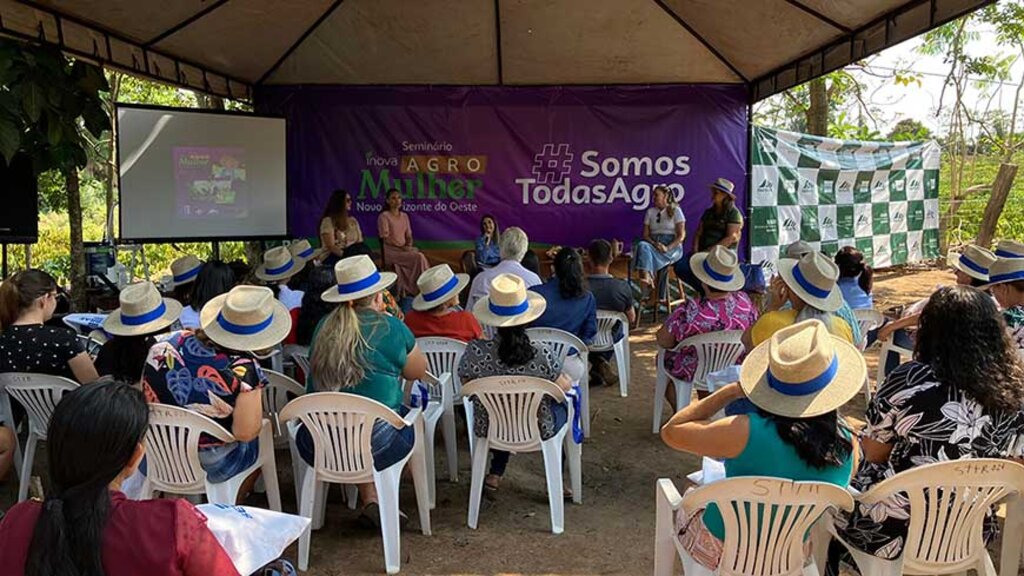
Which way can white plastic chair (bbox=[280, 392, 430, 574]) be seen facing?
away from the camera

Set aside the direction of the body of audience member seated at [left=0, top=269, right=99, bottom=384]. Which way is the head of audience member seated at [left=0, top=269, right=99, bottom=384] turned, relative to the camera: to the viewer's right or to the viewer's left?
to the viewer's right

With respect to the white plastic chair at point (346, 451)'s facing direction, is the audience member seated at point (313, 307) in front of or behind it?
in front

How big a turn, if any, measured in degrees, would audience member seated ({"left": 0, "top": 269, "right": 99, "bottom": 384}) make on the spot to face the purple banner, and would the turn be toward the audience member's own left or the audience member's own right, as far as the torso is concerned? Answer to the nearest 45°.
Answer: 0° — they already face it

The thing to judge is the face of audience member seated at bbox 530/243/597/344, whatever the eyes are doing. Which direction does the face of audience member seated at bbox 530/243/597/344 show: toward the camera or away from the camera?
away from the camera

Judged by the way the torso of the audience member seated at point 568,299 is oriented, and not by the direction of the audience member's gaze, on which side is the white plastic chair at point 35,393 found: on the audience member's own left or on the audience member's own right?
on the audience member's own left

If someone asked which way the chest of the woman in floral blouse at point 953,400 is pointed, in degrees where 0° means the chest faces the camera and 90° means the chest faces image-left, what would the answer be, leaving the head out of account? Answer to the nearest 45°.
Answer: approximately 135°

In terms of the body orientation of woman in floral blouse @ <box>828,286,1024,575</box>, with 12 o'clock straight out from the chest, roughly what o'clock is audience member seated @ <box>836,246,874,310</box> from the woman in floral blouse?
The audience member seated is roughly at 1 o'clock from the woman in floral blouse.

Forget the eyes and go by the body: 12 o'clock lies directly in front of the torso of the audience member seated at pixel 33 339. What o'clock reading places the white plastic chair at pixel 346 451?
The white plastic chair is roughly at 3 o'clock from the audience member seated.

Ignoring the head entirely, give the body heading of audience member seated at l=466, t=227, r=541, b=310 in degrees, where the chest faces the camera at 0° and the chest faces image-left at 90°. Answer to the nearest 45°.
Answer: approximately 180°

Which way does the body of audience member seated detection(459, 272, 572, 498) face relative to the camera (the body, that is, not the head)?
away from the camera

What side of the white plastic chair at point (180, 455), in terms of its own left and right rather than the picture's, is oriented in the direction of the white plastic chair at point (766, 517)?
right

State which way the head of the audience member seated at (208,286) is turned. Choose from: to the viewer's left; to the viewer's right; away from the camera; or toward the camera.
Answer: away from the camera

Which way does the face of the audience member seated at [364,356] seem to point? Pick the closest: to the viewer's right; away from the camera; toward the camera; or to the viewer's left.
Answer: away from the camera

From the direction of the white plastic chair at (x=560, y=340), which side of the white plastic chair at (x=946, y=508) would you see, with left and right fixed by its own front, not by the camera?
front

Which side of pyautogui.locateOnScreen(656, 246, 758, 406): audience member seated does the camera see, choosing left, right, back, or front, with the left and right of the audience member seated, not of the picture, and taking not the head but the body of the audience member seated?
back

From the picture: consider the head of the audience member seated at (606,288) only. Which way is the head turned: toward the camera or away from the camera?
away from the camera
